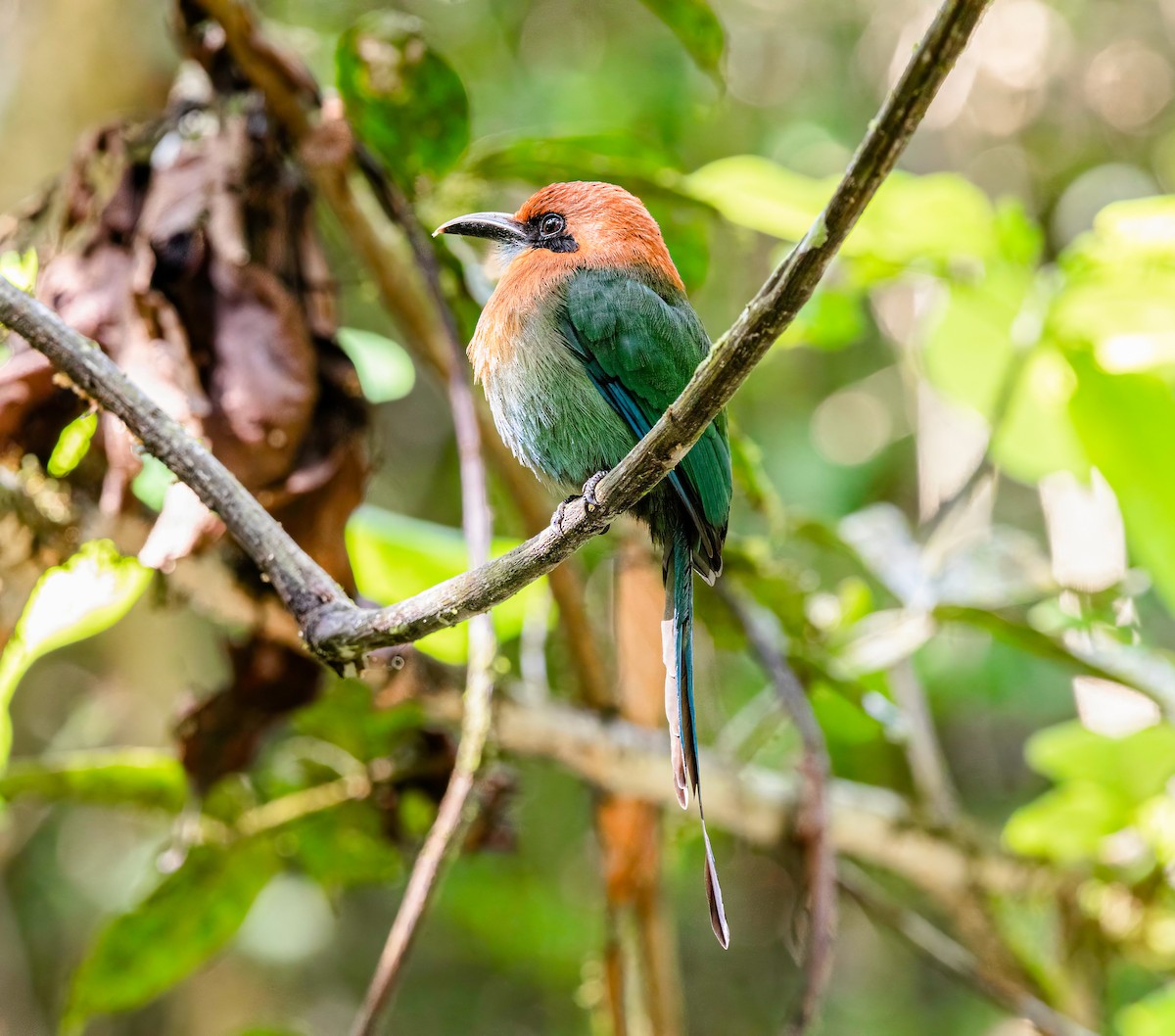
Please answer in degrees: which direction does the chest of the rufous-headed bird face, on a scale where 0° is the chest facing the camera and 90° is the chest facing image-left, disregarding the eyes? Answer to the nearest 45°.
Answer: approximately 90°
